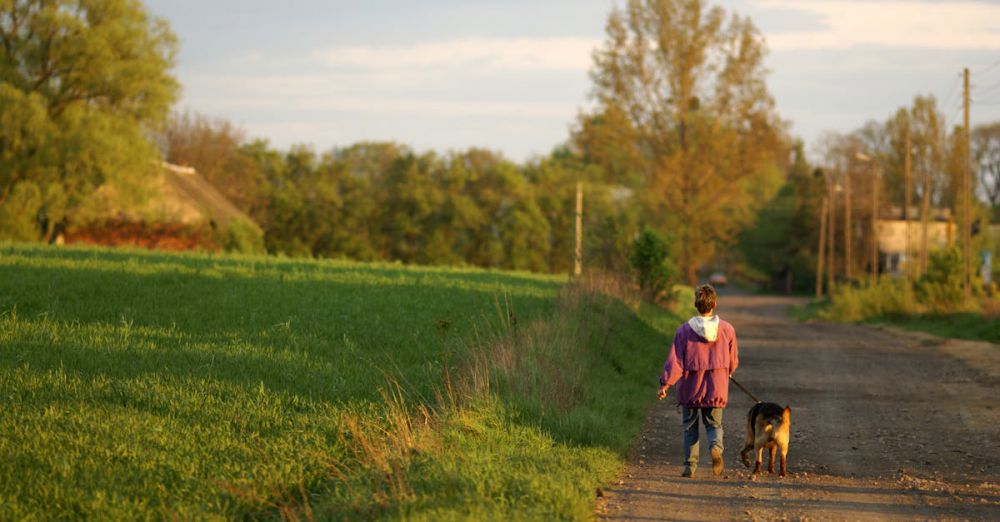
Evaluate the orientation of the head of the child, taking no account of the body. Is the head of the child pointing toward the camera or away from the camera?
away from the camera

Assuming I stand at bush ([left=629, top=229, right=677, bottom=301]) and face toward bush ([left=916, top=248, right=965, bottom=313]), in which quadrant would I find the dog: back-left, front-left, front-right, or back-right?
front-right

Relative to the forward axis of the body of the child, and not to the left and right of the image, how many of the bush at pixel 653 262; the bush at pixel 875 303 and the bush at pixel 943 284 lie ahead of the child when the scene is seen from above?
3

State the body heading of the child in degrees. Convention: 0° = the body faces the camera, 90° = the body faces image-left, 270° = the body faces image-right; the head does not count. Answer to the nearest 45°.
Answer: approximately 180°

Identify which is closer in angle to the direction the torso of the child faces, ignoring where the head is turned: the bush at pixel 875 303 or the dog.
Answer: the bush

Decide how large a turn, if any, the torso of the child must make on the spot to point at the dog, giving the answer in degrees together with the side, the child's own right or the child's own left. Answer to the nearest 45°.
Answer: approximately 90° to the child's own right

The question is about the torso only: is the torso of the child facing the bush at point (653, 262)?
yes

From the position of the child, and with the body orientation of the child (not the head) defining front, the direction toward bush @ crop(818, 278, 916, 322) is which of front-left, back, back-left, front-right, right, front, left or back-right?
front

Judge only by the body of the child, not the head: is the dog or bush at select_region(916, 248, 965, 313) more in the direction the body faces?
the bush
